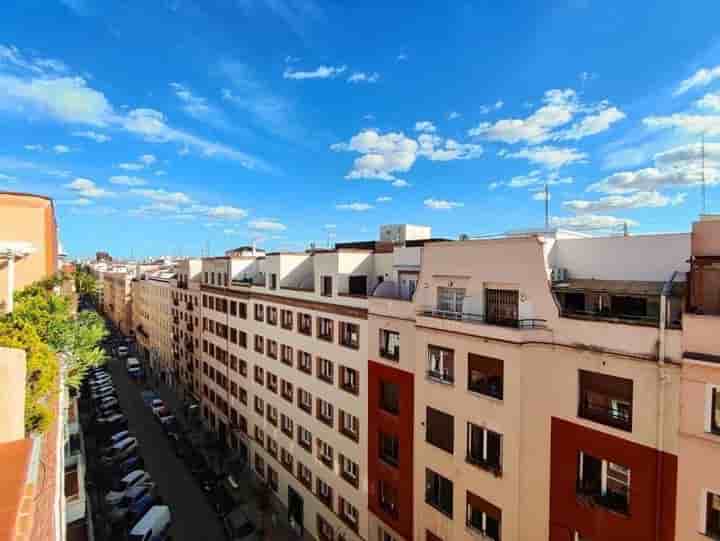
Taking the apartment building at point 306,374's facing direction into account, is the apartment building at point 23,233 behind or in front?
in front

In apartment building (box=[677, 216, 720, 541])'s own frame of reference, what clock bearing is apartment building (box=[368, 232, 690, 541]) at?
apartment building (box=[368, 232, 690, 541]) is roughly at 2 o'clock from apartment building (box=[677, 216, 720, 541]).

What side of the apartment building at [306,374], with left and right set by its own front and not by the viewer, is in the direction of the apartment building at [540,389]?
left

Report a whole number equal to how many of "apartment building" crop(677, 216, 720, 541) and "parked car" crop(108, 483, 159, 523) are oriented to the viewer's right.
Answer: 0

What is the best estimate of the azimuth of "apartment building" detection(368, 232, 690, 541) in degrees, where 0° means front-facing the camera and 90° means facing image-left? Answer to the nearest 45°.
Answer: approximately 45°

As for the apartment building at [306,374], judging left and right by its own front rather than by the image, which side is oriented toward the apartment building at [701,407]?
left
